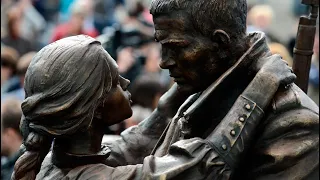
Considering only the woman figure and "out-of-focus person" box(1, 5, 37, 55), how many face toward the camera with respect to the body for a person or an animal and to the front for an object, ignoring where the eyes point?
1

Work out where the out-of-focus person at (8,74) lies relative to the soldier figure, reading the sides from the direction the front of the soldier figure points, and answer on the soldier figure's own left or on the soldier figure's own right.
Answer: on the soldier figure's own right

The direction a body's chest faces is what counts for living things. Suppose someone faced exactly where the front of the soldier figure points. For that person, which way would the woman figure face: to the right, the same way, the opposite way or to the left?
the opposite way

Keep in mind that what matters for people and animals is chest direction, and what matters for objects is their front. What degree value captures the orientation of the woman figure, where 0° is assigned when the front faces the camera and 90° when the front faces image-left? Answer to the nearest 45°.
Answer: approximately 225°

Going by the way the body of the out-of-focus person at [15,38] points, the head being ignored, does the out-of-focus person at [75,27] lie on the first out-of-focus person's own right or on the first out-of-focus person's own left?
on the first out-of-focus person's own left
